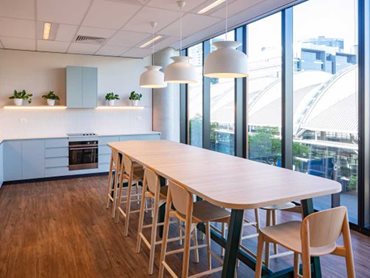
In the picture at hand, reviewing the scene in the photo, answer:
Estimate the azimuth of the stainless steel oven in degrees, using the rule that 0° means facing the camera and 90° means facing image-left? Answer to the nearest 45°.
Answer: approximately 0°

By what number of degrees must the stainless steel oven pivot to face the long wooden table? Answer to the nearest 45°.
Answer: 0° — it already faces it

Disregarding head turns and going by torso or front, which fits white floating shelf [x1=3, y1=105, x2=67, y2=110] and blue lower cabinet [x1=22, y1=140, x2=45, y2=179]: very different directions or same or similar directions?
same or similar directions

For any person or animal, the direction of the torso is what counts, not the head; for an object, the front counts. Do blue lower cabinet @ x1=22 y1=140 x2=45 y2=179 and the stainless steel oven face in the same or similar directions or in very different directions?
same or similar directions

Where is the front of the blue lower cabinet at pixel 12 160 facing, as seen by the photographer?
facing the viewer

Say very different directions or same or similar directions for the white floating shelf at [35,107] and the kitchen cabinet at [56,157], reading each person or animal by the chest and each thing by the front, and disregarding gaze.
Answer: same or similar directions

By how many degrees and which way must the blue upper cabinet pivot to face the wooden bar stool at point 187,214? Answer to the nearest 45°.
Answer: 0° — it already faces it

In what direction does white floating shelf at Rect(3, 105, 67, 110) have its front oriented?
toward the camera

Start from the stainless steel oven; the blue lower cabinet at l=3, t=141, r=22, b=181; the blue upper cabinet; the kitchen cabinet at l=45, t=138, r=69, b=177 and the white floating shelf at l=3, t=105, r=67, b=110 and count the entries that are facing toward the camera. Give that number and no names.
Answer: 5

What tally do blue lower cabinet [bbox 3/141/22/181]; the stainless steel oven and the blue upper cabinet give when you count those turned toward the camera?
3

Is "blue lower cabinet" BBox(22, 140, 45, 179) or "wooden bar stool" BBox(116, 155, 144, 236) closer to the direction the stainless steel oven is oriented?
the wooden bar stool
